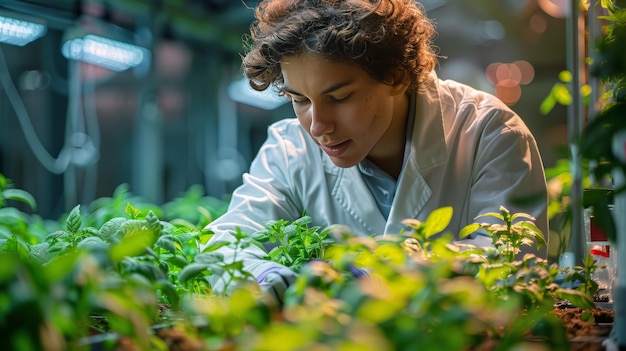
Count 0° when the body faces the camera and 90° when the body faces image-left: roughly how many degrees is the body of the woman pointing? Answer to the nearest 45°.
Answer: approximately 45°

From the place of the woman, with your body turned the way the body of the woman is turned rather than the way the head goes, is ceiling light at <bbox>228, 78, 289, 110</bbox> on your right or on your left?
on your right

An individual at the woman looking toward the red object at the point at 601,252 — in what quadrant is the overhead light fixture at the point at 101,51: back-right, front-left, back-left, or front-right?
back-left

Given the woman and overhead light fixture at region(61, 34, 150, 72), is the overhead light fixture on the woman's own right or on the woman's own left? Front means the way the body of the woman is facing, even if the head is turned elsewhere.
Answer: on the woman's own right
